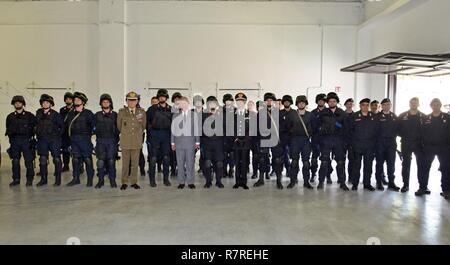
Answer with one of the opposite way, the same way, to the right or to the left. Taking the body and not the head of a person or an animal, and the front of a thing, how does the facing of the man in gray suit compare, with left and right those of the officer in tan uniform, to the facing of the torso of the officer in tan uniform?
the same way

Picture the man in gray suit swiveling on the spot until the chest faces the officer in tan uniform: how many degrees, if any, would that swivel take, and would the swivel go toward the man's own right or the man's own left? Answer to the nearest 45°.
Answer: approximately 90° to the man's own right

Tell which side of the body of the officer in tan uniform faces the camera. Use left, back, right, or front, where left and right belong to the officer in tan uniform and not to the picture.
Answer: front

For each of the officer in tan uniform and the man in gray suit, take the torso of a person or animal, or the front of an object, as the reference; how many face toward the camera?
2

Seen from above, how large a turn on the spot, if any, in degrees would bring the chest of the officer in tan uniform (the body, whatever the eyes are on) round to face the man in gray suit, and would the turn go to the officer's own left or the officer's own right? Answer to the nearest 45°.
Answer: approximately 90° to the officer's own left
